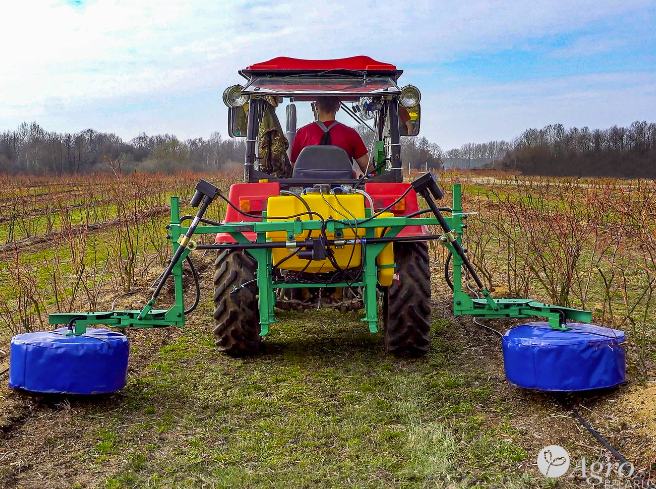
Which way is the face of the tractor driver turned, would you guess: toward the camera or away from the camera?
away from the camera

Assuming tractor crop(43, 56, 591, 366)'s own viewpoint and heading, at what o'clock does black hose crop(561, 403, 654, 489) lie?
The black hose is roughly at 5 o'clock from the tractor.

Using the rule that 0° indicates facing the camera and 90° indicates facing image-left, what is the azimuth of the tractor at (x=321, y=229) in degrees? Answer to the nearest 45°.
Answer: approximately 180°

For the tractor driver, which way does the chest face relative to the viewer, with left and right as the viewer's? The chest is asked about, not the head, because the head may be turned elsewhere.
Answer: facing away from the viewer

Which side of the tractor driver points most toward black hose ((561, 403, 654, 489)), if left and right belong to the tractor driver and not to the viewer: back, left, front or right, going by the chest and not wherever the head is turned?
back
